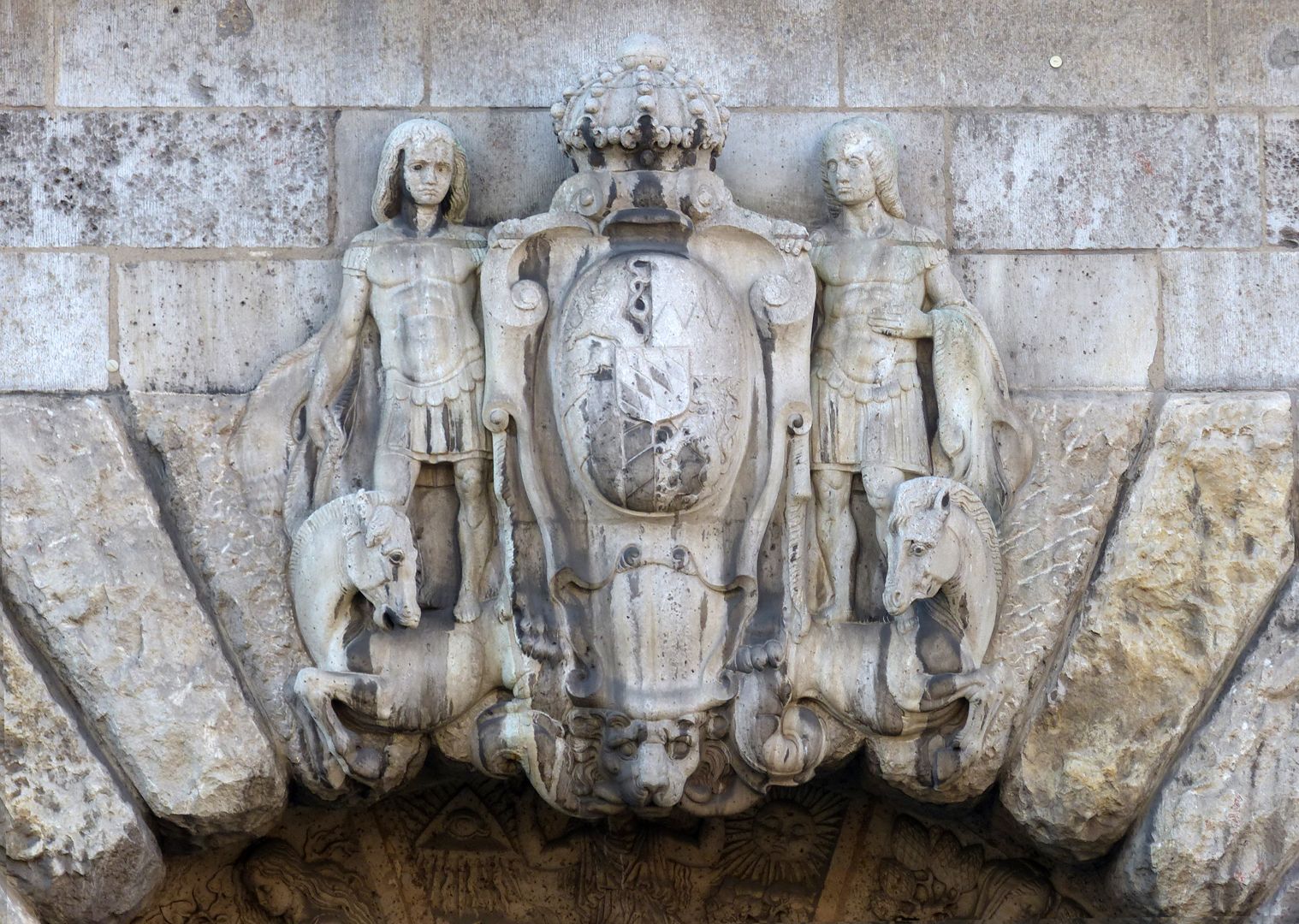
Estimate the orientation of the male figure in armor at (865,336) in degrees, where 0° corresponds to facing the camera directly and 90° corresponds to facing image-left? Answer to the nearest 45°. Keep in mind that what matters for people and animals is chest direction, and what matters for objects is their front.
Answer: approximately 0°

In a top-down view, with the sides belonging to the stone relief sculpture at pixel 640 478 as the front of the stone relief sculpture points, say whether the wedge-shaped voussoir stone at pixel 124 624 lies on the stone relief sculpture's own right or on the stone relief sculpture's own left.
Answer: on the stone relief sculpture's own right

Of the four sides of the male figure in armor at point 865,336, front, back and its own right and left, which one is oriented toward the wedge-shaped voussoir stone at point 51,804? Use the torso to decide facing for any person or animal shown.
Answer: right

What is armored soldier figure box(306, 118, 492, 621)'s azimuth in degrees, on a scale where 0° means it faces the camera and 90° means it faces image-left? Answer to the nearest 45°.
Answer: approximately 0°

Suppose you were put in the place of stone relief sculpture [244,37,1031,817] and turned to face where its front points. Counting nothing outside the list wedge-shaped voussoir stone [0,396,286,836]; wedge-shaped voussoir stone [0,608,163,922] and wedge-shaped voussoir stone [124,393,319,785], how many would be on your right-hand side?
3

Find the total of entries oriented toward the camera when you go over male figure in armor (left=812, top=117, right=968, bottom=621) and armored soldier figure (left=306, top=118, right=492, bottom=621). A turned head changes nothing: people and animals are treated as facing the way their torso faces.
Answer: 2

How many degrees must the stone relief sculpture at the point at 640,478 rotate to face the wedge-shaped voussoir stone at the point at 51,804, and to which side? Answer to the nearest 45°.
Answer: approximately 90° to its right
